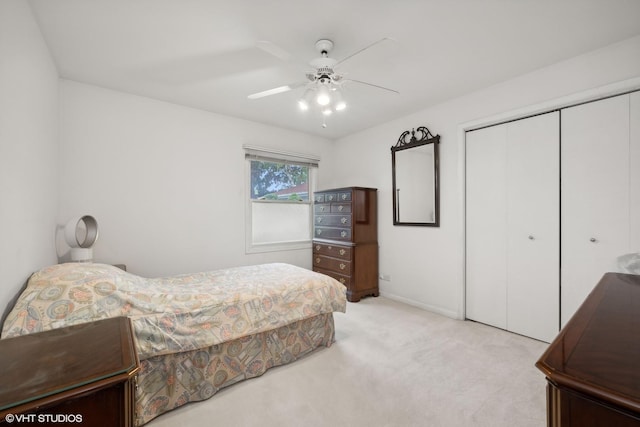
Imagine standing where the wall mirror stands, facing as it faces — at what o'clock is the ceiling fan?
The ceiling fan is roughly at 11 o'clock from the wall mirror.

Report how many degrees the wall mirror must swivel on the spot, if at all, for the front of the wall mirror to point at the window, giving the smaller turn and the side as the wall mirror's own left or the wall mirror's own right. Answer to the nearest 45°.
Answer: approximately 45° to the wall mirror's own right

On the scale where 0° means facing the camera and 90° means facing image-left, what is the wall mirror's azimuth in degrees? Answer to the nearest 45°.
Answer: approximately 45°

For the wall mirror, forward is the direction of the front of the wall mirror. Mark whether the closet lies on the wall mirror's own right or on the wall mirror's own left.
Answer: on the wall mirror's own left

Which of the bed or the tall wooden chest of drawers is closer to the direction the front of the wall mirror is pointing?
the bed

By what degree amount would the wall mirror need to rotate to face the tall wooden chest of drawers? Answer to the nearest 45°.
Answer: approximately 45° to its right

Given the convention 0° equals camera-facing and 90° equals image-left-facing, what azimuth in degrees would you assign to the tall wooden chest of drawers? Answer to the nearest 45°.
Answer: approximately 45°

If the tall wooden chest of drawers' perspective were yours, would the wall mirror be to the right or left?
on its left

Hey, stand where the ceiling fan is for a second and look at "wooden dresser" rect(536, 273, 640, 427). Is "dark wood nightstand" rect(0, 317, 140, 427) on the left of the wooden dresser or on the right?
right

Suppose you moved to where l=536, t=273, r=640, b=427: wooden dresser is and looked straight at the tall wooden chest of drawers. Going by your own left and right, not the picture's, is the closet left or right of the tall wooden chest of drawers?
right
